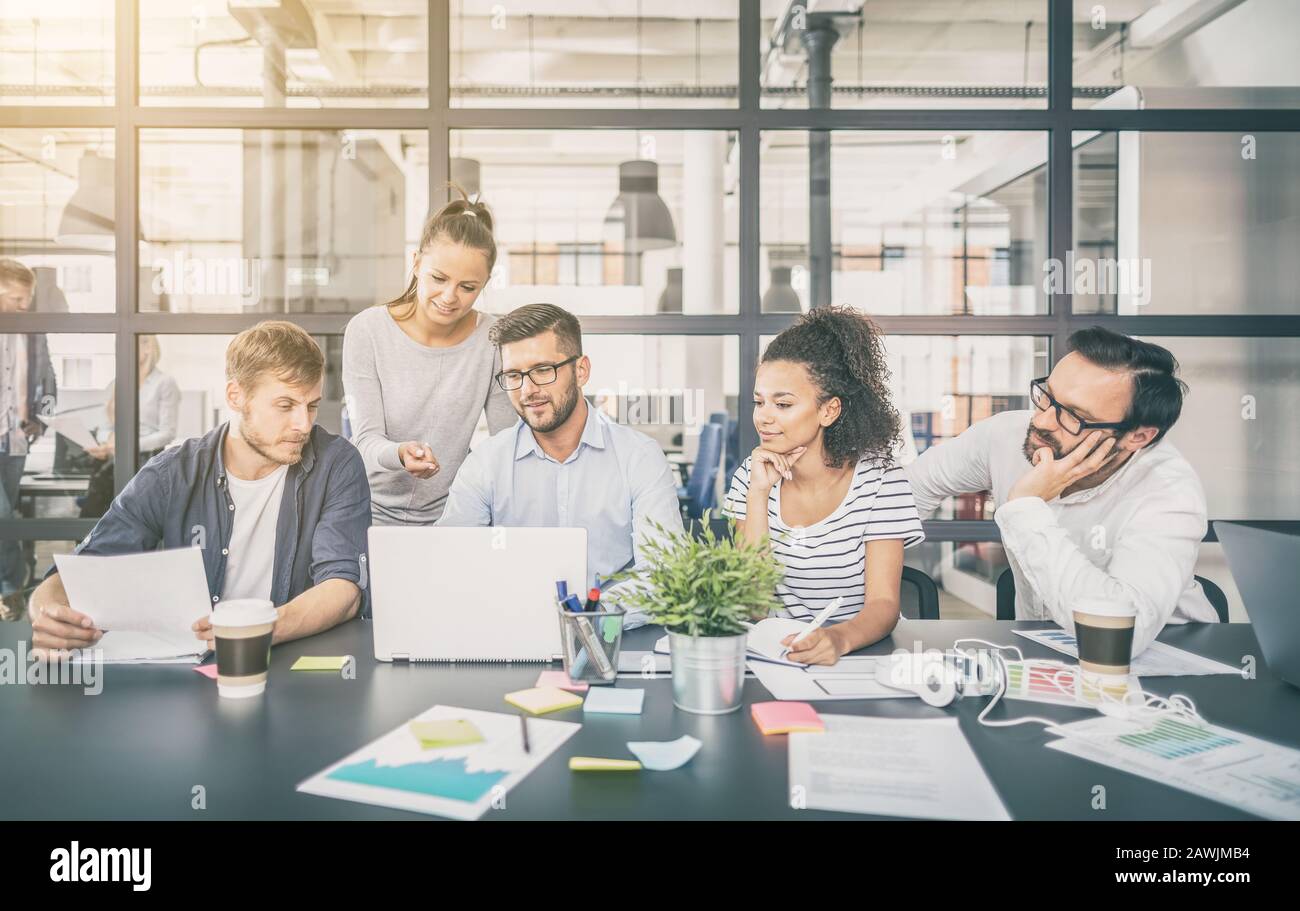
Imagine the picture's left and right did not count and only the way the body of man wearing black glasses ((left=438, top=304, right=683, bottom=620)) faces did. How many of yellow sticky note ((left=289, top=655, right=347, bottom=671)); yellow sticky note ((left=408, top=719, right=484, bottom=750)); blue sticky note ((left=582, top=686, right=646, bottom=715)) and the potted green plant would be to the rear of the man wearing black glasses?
0

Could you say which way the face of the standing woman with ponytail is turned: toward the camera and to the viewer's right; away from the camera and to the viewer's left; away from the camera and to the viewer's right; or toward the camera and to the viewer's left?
toward the camera and to the viewer's right

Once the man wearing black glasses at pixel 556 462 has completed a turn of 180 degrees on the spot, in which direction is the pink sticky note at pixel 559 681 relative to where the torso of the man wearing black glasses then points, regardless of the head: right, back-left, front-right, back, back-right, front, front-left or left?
back

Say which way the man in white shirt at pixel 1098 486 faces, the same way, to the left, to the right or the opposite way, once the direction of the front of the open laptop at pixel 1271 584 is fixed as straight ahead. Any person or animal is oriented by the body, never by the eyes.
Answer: the opposite way

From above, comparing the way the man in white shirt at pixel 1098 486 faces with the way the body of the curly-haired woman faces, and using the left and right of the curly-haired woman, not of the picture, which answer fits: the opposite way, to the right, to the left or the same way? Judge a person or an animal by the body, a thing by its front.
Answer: the same way

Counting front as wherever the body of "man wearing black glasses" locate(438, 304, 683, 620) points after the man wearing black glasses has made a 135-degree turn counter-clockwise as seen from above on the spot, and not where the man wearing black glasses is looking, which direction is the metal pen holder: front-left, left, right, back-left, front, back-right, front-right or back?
back-right

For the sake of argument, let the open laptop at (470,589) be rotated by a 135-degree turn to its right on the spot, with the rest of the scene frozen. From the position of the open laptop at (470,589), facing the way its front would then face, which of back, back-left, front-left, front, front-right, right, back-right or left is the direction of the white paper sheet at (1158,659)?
front-left

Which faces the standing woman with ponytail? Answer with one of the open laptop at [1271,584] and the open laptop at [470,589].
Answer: the open laptop at [470,589]

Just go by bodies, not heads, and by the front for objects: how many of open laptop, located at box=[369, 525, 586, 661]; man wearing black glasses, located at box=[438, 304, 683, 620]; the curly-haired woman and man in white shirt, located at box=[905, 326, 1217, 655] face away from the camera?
1

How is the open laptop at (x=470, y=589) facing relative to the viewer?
away from the camera

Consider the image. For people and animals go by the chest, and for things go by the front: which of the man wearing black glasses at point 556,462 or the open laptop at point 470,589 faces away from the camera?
the open laptop

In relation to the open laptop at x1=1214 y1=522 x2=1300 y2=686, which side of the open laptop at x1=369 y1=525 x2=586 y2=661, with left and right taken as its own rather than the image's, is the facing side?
right

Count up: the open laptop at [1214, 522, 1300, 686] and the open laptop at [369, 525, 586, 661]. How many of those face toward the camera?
0

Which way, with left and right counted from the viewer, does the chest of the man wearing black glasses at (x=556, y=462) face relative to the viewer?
facing the viewer

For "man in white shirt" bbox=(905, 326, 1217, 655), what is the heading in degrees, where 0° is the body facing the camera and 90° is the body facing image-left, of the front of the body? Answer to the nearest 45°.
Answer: approximately 45°

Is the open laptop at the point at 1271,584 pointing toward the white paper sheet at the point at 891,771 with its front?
no

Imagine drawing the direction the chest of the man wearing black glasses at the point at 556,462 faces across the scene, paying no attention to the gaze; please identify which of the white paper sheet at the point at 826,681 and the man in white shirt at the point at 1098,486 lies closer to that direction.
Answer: the white paper sheet

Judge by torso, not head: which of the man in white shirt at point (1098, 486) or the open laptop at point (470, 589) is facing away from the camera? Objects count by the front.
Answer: the open laptop
